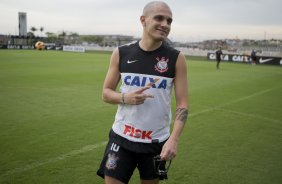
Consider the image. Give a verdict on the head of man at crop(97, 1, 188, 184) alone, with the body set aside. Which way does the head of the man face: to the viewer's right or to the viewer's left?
to the viewer's right

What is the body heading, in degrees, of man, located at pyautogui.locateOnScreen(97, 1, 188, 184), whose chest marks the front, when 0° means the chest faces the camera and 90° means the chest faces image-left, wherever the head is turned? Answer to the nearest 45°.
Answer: approximately 0°
